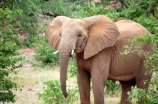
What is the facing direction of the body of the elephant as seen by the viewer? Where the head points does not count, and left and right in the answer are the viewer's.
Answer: facing the viewer and to the left of the viewer
